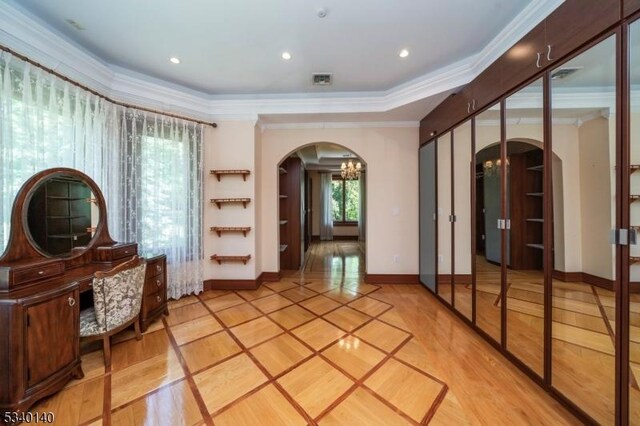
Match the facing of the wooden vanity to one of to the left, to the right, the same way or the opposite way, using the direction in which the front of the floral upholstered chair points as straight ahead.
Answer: the opposite way

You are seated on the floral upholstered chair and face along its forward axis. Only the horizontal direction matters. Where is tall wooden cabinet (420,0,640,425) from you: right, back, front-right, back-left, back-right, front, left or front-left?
back

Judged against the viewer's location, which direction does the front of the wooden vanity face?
facing the viewer and to the right of the viewer

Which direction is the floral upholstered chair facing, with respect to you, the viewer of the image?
facing away from the viewer and to the left of the viewer

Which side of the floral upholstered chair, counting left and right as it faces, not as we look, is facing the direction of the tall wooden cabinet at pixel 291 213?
right

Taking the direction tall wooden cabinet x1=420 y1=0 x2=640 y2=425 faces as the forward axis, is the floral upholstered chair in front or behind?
in front

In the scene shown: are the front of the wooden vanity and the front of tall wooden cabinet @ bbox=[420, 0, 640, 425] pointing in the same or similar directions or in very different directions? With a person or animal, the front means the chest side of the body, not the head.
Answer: very different directions

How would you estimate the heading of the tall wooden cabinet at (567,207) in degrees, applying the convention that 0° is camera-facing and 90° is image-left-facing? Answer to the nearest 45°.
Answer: approximately 45°

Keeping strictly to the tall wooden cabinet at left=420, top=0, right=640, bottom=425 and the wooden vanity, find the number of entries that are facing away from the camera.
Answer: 0

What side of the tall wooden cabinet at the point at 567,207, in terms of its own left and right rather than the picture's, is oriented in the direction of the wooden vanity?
front

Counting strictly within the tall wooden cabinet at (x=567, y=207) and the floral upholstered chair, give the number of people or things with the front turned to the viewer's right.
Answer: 0

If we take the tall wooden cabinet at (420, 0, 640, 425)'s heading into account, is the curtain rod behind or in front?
in front
